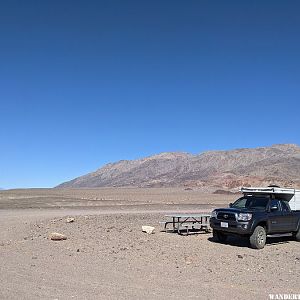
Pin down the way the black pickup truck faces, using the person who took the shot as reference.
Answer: facing the viewer and to the left of the viewer
